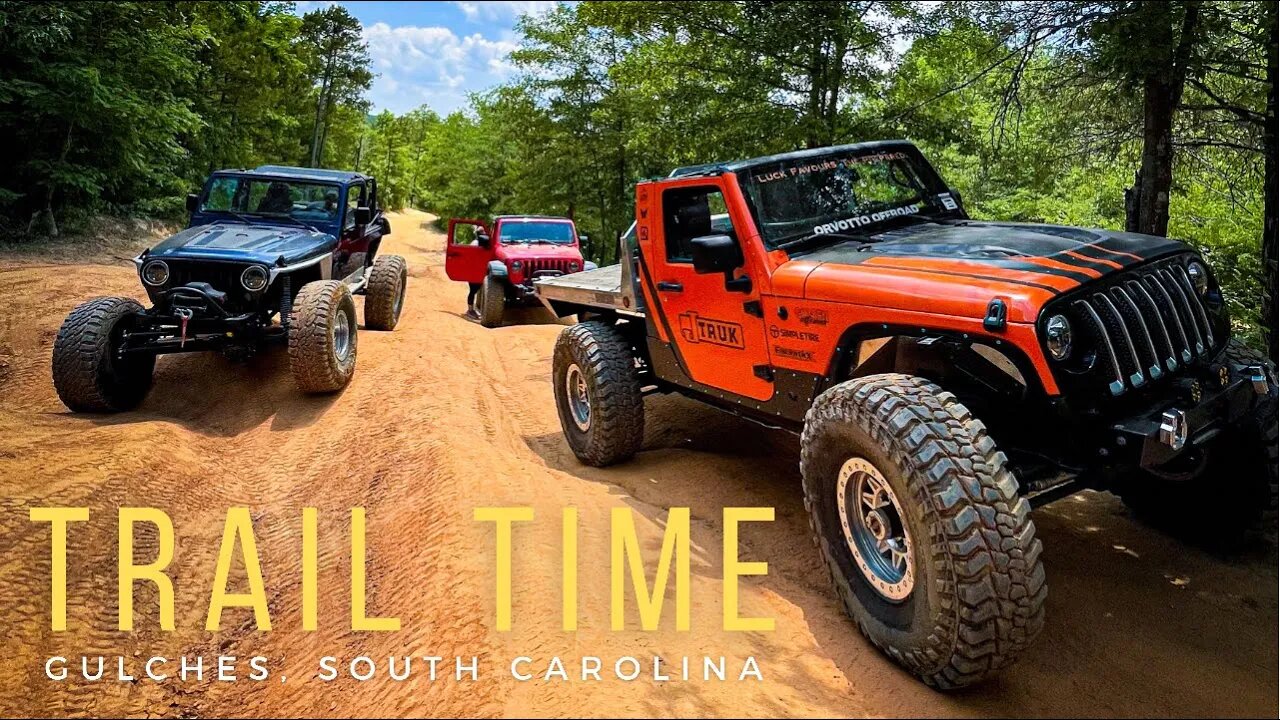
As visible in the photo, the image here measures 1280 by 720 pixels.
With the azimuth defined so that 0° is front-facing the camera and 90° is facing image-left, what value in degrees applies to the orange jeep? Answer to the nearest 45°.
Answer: approximately 315°

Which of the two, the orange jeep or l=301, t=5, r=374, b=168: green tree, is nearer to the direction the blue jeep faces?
the orange jeep

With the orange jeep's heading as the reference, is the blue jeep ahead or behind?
behind

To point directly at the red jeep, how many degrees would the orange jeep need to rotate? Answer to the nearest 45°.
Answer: approximately 180°

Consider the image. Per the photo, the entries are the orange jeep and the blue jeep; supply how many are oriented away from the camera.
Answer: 0

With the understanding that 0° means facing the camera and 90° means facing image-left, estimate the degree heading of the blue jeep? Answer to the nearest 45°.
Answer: approximately 45°

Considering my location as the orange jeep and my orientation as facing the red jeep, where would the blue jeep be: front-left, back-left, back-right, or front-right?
front-left

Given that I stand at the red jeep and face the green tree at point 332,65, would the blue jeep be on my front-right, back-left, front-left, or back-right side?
back-left

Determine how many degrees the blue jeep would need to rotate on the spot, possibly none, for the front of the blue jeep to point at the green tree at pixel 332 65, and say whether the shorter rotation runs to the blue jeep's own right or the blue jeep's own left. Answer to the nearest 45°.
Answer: approximately 135° to the blue jeep's own right

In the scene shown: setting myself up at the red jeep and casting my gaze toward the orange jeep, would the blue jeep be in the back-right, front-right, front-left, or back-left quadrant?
front-right

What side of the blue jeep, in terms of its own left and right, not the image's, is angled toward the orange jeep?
left
